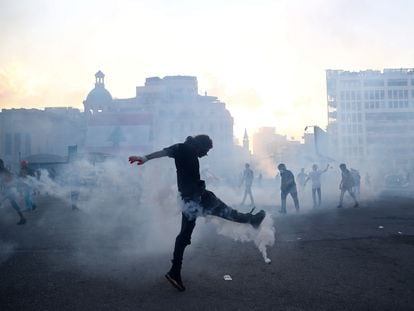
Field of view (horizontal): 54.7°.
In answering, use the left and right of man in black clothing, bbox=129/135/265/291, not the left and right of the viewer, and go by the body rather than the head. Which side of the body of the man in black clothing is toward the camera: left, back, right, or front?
right

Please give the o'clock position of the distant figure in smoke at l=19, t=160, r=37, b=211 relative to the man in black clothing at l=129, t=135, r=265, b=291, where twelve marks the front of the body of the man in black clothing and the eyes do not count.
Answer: The distant figure in smoke is roughly at 8 o'clock from the man in black clothing.

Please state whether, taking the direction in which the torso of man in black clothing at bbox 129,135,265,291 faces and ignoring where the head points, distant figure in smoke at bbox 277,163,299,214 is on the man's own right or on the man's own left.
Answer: on the man's own left

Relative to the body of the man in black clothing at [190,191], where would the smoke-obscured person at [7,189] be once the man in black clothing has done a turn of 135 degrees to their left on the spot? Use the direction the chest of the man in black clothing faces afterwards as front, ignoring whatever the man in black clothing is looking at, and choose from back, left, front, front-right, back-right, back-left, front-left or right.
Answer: front
